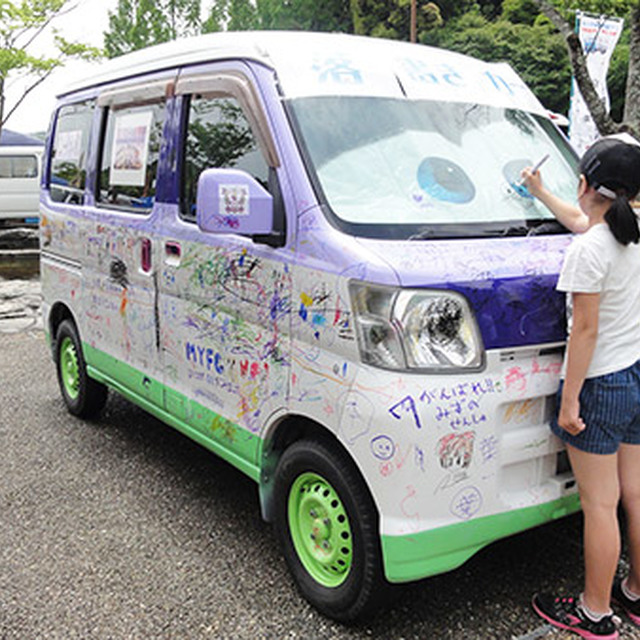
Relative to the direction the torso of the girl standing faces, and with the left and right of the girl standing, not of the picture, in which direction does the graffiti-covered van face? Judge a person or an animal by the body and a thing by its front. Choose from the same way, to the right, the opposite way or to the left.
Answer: the opposite way

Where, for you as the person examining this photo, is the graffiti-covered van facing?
facing the viewer and to the right of the viewer

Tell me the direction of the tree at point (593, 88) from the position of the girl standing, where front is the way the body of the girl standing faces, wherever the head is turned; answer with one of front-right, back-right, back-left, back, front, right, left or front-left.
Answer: front-right

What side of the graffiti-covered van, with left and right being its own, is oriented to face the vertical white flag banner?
left

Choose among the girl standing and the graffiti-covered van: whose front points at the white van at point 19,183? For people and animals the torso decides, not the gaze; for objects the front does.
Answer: the girl standing

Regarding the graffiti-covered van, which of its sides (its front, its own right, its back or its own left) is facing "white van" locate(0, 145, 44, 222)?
back

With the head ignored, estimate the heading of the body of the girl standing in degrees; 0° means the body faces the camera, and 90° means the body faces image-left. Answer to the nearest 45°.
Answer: approximately 135°

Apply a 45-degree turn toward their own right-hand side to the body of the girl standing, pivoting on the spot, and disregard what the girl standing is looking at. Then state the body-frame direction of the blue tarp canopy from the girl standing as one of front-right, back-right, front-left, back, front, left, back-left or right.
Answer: front-left

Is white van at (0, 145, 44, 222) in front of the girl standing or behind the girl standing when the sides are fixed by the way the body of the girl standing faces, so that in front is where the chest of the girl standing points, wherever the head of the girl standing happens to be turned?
in front

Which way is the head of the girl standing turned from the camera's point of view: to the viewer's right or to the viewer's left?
to the viewer's left

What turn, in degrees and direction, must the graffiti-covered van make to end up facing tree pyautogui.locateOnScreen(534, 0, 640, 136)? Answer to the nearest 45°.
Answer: approximately 90° to its left

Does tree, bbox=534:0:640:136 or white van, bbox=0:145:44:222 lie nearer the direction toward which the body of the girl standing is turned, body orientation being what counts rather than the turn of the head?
the white van

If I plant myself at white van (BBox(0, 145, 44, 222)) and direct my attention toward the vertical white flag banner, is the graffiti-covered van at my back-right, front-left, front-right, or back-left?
front-right
